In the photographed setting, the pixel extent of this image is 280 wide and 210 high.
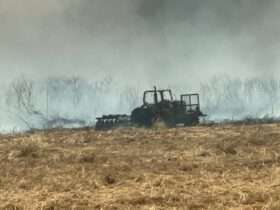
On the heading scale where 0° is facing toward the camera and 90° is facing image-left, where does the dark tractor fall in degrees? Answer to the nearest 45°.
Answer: approximately 270°
